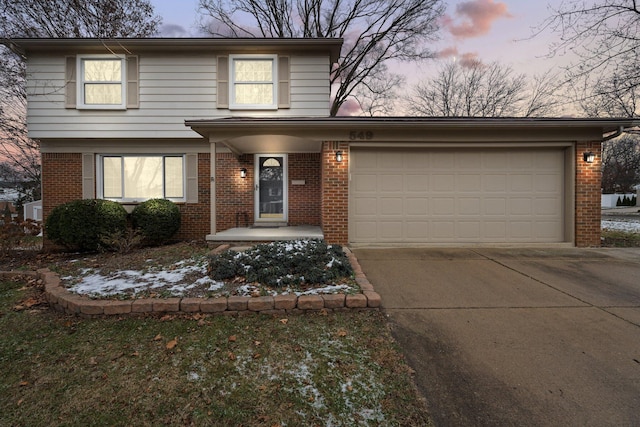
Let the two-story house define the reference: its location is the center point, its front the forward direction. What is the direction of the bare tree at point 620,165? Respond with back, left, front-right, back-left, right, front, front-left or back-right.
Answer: back-left

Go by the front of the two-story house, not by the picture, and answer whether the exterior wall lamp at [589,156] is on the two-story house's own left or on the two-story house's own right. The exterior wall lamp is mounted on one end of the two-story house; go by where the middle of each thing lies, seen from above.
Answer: on the two-story house's own left

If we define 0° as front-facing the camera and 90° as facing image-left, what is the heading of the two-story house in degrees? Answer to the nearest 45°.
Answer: approximately 0°

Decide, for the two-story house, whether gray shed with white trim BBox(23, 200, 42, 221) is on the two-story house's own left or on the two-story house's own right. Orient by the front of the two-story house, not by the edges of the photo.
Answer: on the two-story house's own right

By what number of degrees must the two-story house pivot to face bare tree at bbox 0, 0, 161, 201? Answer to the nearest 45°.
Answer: approximately 135° to its right
